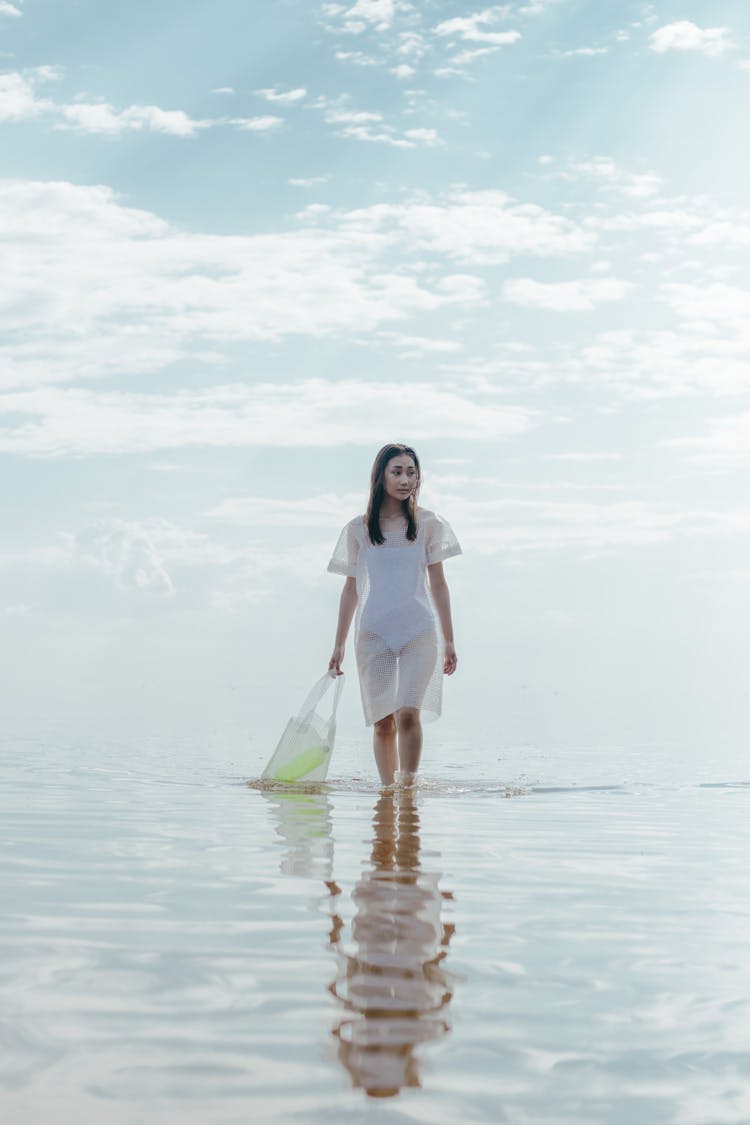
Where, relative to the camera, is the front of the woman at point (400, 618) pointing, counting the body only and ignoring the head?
toward the camera

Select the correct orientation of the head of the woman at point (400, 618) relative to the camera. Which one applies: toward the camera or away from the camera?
toward the camera
